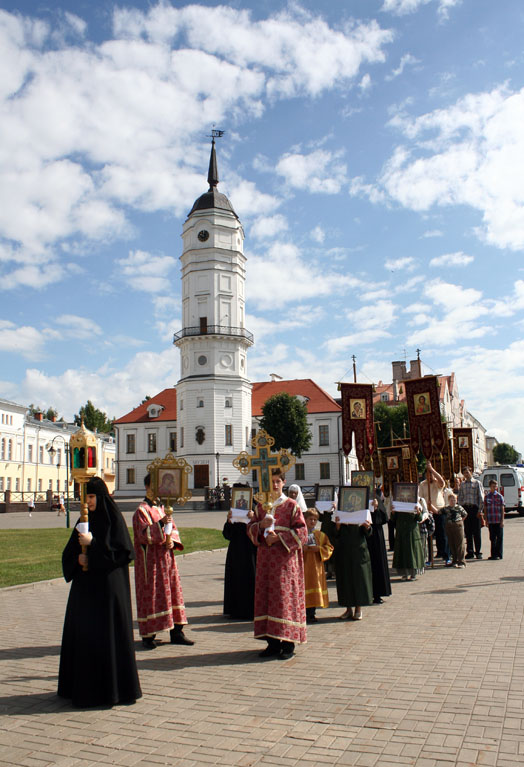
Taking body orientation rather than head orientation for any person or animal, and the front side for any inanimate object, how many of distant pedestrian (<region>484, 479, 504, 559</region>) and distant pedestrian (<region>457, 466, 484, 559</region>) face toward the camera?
2

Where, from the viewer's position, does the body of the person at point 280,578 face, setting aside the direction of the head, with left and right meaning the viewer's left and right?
facing the viewer and to the left of the viewer

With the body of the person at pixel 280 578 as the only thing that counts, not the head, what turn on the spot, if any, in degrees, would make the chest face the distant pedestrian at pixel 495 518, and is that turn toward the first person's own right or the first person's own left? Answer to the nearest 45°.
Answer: approximately 180°

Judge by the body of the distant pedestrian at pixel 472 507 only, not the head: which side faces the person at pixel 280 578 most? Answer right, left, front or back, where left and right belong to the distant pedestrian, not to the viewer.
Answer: front

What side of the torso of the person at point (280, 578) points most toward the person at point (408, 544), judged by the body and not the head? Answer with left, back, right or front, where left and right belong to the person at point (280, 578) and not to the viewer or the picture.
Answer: back

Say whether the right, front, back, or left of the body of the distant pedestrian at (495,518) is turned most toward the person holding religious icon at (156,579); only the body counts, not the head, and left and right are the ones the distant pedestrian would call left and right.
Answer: front

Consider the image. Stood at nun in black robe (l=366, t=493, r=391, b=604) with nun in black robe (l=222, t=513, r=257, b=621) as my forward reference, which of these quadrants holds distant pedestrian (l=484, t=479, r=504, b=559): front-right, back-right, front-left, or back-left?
back-right

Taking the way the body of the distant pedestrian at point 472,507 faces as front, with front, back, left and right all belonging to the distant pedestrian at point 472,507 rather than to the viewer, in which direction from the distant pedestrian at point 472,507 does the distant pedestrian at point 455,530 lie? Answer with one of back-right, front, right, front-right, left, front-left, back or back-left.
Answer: front

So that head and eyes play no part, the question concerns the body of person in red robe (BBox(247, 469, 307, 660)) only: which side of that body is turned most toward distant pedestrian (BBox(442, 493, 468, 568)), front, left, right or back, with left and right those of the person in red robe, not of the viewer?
back

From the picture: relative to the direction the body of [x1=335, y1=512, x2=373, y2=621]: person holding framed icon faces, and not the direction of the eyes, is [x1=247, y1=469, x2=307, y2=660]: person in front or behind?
in front

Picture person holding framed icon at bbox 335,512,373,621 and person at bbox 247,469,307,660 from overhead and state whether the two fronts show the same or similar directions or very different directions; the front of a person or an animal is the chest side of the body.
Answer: same or similar directions

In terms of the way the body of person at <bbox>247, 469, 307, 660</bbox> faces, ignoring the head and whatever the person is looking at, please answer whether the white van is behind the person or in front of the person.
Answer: behind

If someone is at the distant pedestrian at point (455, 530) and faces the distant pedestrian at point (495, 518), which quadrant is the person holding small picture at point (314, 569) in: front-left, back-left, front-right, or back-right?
back-right

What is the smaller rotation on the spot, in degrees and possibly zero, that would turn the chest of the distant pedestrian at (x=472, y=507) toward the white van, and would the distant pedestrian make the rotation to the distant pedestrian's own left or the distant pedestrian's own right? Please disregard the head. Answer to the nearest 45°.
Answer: approximately 180°

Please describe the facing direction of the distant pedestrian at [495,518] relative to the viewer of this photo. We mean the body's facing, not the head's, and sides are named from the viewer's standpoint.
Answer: facing the viewer
